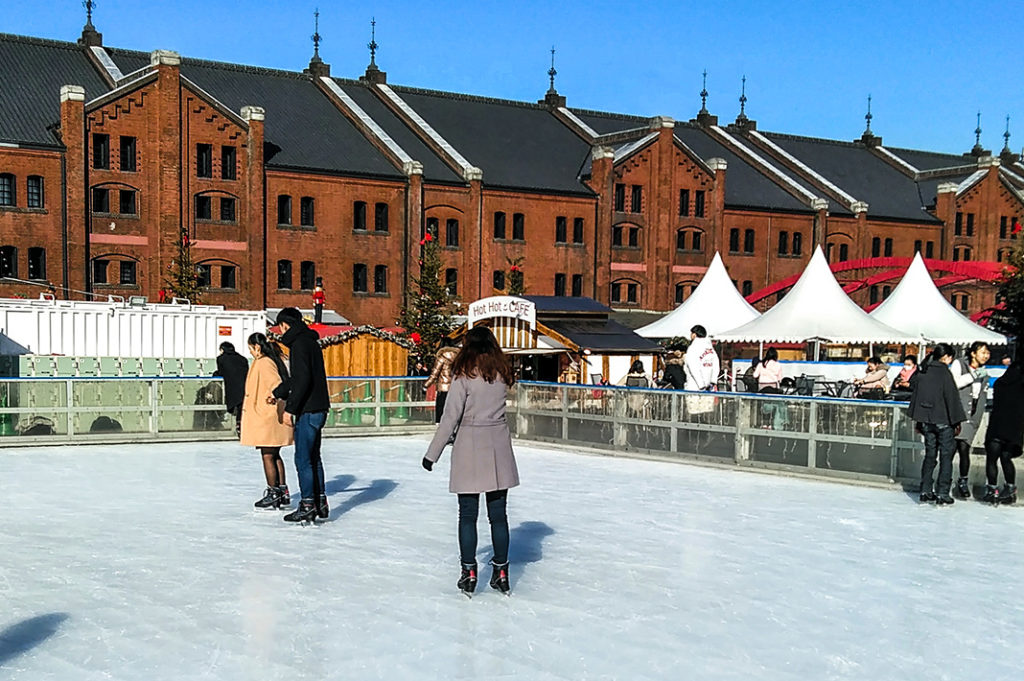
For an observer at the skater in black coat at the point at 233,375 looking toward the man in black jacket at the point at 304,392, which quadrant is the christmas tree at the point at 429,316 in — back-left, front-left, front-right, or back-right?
back-left

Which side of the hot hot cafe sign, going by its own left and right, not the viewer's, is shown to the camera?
front

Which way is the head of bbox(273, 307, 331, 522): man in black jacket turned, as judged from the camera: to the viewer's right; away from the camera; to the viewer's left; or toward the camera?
to the viewer's left

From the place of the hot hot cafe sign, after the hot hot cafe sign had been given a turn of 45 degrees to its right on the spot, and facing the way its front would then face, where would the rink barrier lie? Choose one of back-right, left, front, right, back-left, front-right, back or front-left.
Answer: front

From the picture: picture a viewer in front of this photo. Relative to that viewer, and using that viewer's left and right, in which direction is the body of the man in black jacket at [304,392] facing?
facing to the left of the viewer

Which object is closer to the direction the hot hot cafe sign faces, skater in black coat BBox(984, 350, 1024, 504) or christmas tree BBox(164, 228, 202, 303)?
the skater in black coat

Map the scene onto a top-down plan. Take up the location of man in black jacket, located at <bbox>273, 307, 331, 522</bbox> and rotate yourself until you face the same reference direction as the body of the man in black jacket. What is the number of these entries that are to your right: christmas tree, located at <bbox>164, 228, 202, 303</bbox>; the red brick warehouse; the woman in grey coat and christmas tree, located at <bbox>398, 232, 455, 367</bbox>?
3

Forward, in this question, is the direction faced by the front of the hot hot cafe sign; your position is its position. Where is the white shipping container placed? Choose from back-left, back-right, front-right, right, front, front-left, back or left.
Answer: right

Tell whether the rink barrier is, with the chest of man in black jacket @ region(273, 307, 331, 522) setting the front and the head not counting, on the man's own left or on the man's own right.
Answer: on the man's own right

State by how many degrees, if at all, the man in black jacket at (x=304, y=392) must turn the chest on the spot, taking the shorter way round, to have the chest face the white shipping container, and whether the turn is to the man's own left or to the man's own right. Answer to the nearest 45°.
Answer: approximately 90° to the man's own right

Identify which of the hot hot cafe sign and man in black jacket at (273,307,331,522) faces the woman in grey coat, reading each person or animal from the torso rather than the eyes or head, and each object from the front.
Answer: the hot hot cafe sign

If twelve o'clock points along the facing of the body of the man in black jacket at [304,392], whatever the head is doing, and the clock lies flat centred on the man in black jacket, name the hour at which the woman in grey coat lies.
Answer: The woman in grey coat is roughly at 8 o'clock from the man in black jacket.

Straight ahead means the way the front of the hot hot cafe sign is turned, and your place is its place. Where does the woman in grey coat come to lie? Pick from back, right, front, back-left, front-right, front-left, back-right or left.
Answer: front

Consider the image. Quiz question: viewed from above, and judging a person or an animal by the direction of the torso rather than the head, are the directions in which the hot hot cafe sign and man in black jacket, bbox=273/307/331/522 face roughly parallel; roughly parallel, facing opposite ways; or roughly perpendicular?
roughly perpendicular

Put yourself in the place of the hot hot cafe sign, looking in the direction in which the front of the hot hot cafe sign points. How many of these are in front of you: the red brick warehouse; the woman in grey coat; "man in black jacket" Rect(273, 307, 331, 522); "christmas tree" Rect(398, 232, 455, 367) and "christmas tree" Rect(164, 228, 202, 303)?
2

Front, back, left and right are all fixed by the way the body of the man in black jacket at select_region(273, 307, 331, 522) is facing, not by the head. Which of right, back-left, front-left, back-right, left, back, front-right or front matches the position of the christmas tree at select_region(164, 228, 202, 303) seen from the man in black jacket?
right

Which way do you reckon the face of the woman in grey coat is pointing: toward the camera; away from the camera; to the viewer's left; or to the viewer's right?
away from the camera
